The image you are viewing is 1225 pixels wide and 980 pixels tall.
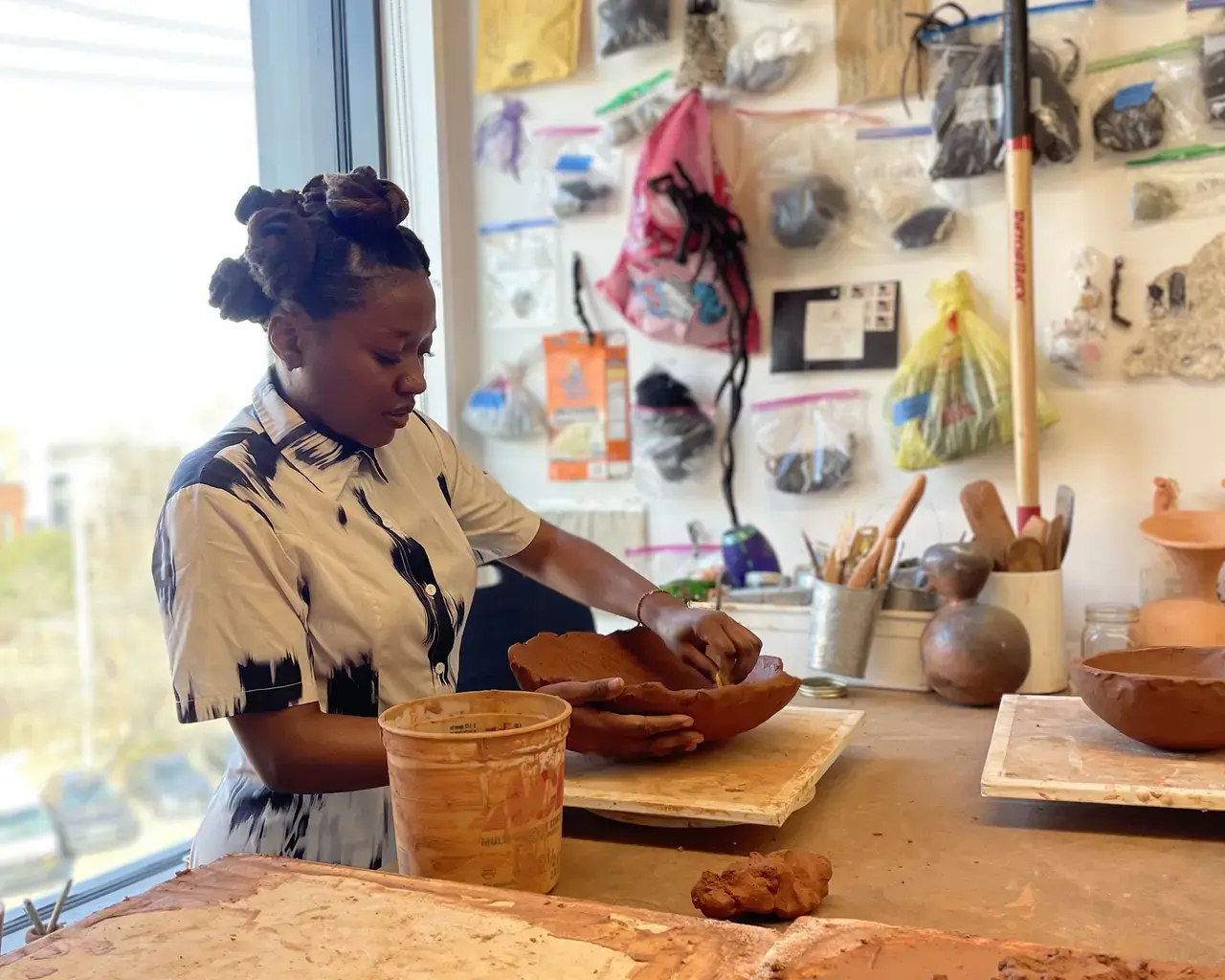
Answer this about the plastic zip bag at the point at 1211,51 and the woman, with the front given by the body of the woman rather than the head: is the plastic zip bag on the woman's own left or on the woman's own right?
on the woman's own left

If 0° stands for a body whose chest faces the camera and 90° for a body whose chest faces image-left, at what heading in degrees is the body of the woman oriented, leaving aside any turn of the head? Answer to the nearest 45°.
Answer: approximately 315°

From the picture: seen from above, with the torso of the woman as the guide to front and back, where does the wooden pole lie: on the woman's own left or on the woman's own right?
on the woman's own left

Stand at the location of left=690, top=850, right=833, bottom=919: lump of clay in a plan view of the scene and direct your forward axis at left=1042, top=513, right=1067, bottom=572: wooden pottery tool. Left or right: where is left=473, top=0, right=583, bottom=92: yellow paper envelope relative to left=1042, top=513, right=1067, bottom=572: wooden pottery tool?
left

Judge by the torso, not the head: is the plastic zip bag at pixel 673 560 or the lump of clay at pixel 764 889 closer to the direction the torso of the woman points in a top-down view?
the lump of clay

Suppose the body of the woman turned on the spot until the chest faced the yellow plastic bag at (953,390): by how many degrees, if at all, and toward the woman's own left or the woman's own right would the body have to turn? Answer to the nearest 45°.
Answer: approximately 90° to the woman's own left
